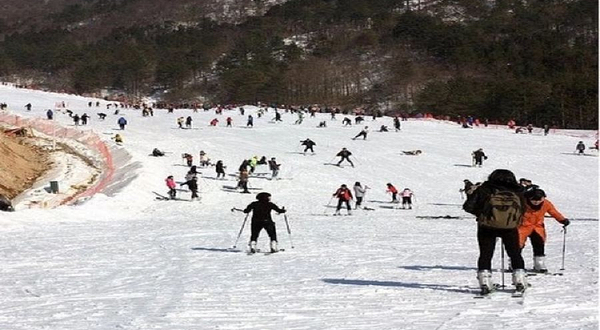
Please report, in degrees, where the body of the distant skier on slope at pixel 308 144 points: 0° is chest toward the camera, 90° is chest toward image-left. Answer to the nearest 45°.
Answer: approximately 0°

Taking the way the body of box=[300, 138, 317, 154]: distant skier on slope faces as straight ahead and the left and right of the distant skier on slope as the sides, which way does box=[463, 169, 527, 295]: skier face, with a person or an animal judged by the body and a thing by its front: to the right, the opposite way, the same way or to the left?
the opposite way

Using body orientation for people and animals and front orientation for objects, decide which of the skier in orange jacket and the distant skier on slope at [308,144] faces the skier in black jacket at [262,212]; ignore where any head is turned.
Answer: the distant skier on slope

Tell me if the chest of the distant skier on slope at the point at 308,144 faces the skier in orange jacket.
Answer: yes

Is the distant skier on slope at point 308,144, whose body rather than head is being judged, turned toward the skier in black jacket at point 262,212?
yes

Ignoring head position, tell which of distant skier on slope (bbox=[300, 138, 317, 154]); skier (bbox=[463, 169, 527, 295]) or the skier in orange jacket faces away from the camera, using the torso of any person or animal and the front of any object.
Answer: the skier

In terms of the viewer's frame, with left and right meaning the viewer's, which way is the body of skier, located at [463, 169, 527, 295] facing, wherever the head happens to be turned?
facing away from the viewer

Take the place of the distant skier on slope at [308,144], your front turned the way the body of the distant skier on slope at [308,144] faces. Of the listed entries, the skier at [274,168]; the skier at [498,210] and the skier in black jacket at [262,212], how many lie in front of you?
3

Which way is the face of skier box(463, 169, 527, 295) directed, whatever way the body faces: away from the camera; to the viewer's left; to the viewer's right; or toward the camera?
away from the camera
